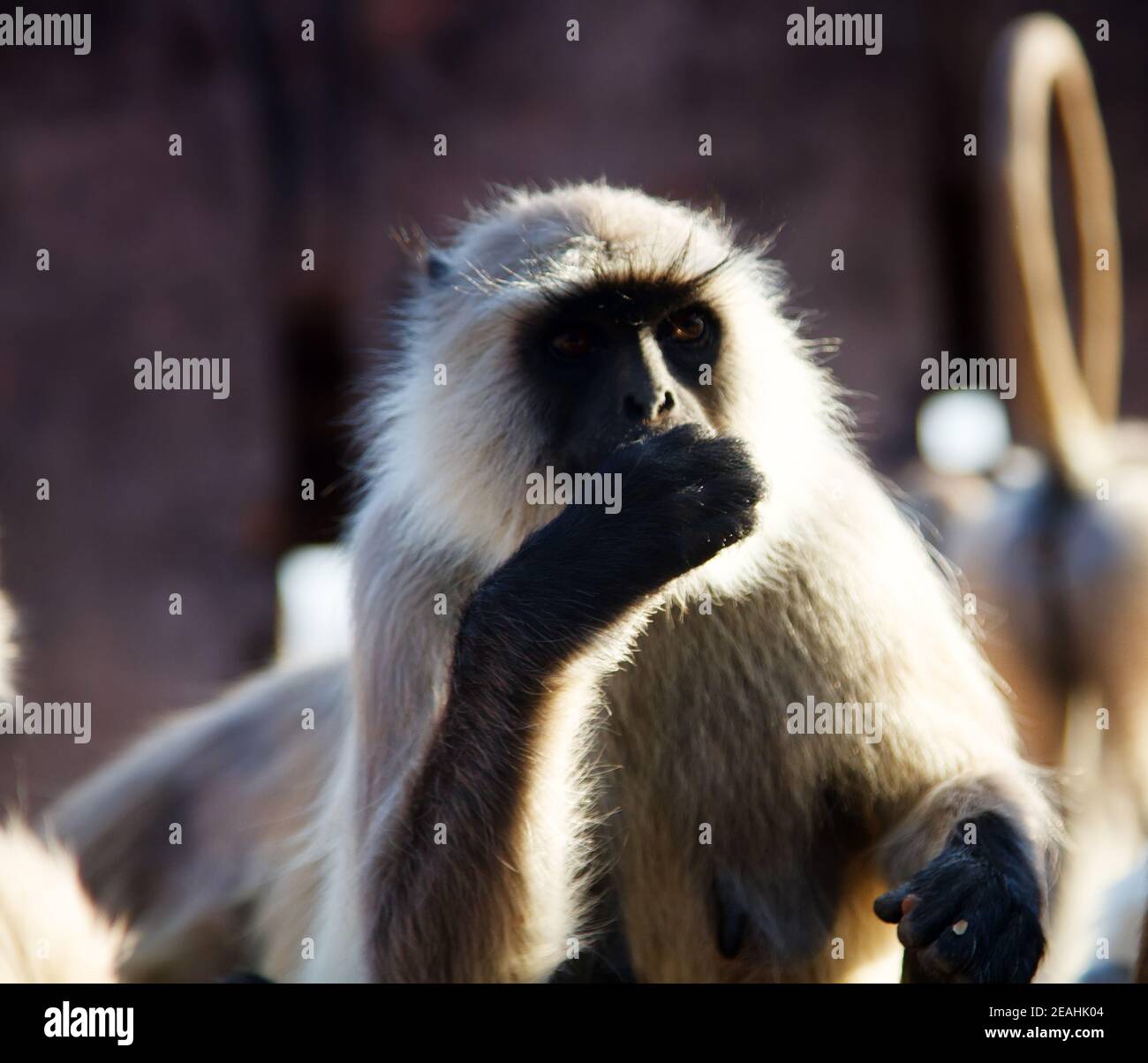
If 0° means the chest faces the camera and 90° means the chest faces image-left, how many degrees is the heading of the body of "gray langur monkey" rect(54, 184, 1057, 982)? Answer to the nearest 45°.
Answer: approximately 315°
